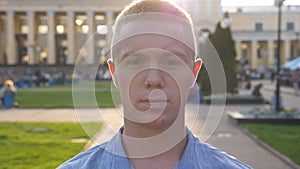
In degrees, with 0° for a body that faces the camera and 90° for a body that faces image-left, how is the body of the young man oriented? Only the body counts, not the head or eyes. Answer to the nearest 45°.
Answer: approximately 0°

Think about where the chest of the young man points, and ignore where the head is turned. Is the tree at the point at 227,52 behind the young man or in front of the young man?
behind
